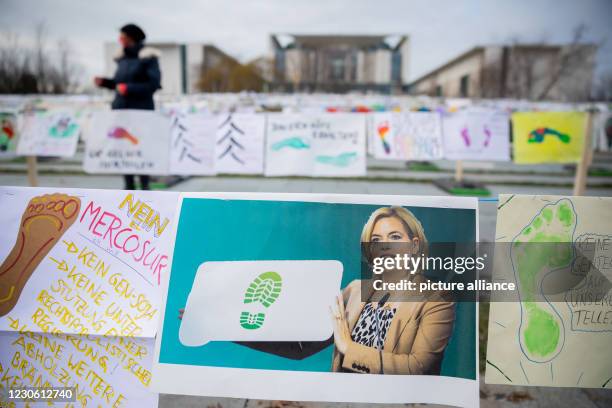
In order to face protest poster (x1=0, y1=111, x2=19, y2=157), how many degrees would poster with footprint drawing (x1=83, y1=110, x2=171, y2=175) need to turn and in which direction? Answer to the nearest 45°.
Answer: approximately 135° to its right

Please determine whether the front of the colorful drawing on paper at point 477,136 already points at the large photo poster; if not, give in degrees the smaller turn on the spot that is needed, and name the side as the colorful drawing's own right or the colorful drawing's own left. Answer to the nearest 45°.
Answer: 0° — it already faces it

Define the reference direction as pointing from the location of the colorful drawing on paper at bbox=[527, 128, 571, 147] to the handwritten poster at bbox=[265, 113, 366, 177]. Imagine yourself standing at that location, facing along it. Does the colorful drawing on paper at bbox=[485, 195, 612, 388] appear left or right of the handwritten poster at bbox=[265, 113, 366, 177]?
left

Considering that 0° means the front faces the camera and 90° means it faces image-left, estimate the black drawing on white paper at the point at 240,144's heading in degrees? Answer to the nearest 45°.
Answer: approximately 0°

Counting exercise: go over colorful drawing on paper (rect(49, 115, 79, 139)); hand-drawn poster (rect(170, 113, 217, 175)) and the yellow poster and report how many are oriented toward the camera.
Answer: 3

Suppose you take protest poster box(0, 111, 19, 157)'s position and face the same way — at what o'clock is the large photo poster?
The large photo poster is roughly at 12 o'clock from the protest poster.

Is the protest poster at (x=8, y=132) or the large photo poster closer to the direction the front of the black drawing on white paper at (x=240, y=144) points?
the large photo poster

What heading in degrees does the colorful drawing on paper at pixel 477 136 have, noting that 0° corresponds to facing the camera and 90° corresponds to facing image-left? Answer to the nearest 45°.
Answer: approximately 0°
